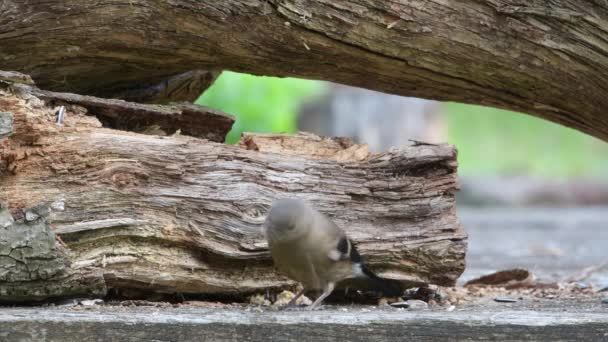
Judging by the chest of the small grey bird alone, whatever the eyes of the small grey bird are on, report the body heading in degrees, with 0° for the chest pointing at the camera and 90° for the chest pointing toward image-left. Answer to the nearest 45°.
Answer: approximately 45°
